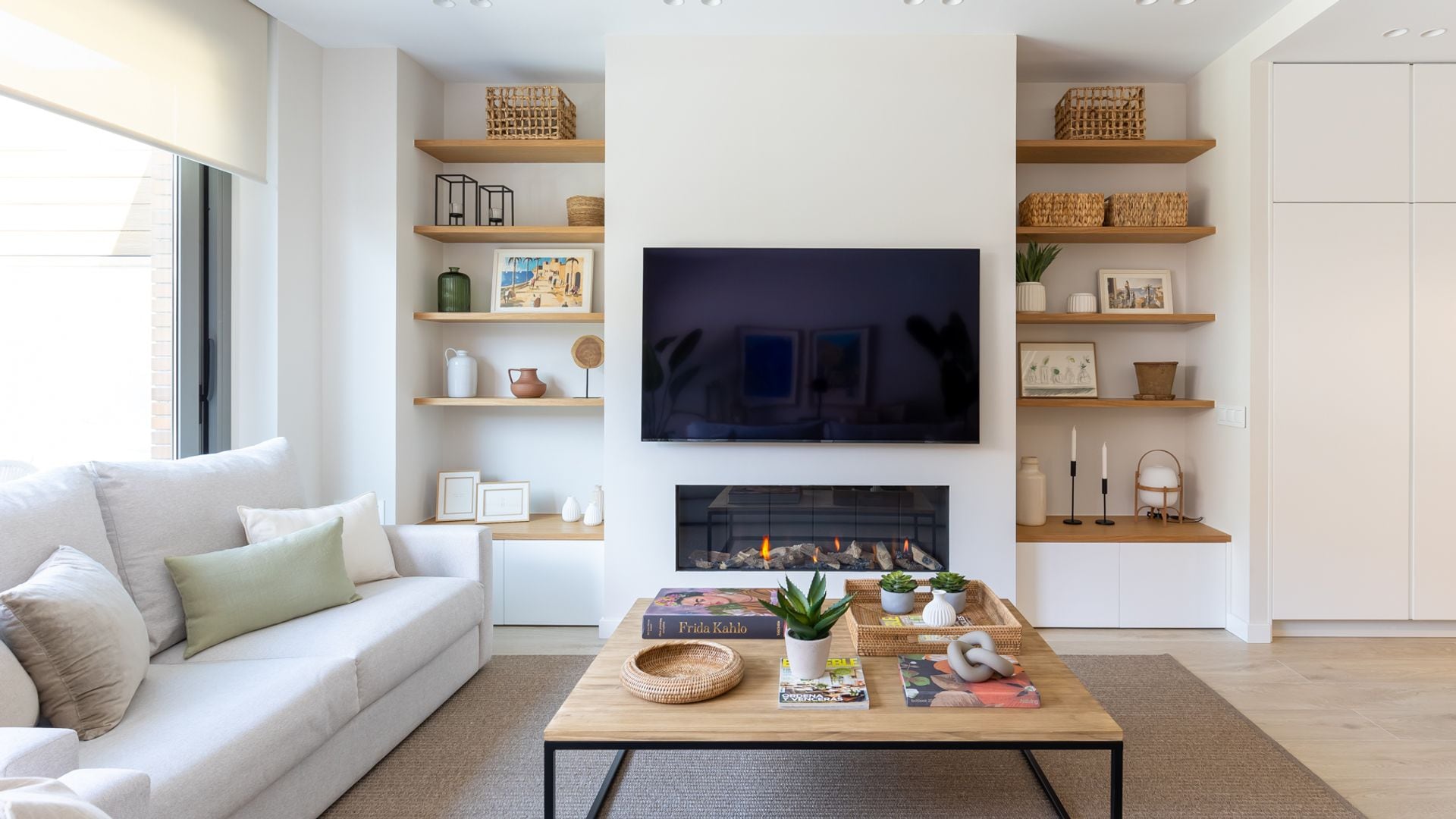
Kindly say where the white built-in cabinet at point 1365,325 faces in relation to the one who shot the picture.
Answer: facing the viewer

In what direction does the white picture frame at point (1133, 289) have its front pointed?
toward the camera

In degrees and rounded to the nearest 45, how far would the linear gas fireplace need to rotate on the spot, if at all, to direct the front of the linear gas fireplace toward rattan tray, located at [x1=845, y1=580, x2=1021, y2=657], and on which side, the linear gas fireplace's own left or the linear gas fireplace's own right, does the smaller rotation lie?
0° — it already faces it

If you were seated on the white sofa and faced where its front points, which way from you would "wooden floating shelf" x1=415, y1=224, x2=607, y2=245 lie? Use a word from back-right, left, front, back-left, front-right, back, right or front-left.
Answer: left

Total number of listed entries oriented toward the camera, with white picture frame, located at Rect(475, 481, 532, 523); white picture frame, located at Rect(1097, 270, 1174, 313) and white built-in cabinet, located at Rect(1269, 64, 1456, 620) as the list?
3

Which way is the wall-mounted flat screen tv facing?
toward the camera

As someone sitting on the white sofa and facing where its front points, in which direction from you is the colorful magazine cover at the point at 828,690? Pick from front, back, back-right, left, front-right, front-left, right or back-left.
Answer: front

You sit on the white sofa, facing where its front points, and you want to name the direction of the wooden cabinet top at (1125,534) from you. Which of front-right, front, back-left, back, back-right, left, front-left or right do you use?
front-left

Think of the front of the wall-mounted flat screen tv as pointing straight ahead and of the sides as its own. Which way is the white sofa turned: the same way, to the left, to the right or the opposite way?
to the left

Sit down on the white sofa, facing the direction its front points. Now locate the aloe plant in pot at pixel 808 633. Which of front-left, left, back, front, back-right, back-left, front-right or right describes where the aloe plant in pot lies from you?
front

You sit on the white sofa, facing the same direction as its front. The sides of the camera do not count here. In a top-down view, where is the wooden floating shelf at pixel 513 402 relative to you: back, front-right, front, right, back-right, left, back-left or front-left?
left
